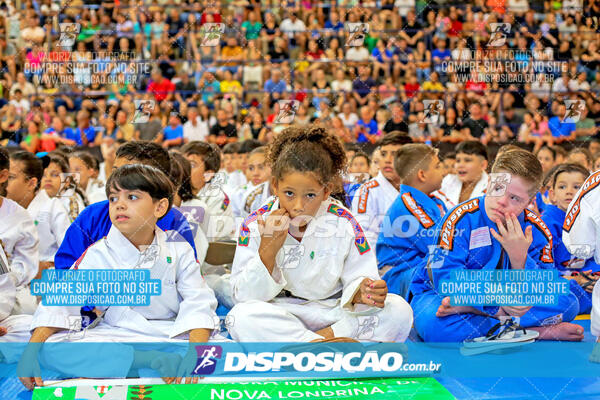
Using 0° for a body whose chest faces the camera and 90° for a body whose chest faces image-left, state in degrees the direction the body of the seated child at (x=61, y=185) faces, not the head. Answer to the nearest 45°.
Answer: approximately 45°

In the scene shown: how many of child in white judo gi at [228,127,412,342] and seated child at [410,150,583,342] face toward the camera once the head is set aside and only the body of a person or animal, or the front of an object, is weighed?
2

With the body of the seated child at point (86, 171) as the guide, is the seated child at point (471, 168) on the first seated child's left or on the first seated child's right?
on the first seated child's left

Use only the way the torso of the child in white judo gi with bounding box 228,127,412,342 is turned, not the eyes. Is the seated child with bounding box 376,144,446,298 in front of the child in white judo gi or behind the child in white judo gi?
behind

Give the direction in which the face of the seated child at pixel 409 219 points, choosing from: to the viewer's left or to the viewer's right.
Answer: to the viewer's right

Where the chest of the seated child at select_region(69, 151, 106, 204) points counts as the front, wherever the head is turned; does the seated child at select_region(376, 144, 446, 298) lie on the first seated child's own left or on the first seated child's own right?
on the first seated child's own left

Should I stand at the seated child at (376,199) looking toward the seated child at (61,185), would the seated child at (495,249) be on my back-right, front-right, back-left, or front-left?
back-left
